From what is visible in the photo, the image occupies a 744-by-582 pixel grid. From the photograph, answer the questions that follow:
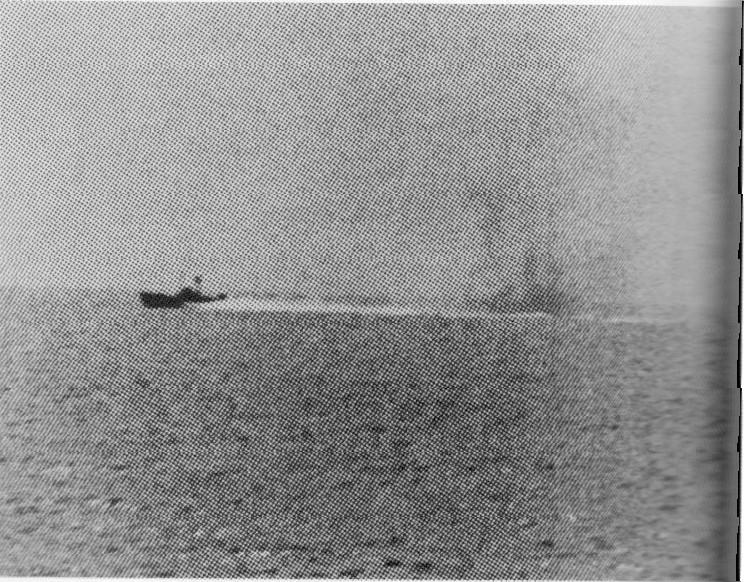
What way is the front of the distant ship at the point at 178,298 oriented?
to the viewer's left

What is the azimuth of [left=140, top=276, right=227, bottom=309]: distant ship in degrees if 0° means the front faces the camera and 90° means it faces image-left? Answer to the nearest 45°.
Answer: approximately 90°
